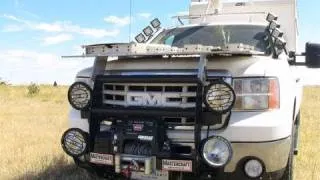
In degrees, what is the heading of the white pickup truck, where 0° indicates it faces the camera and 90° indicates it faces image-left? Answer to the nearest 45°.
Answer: approximately 45°
